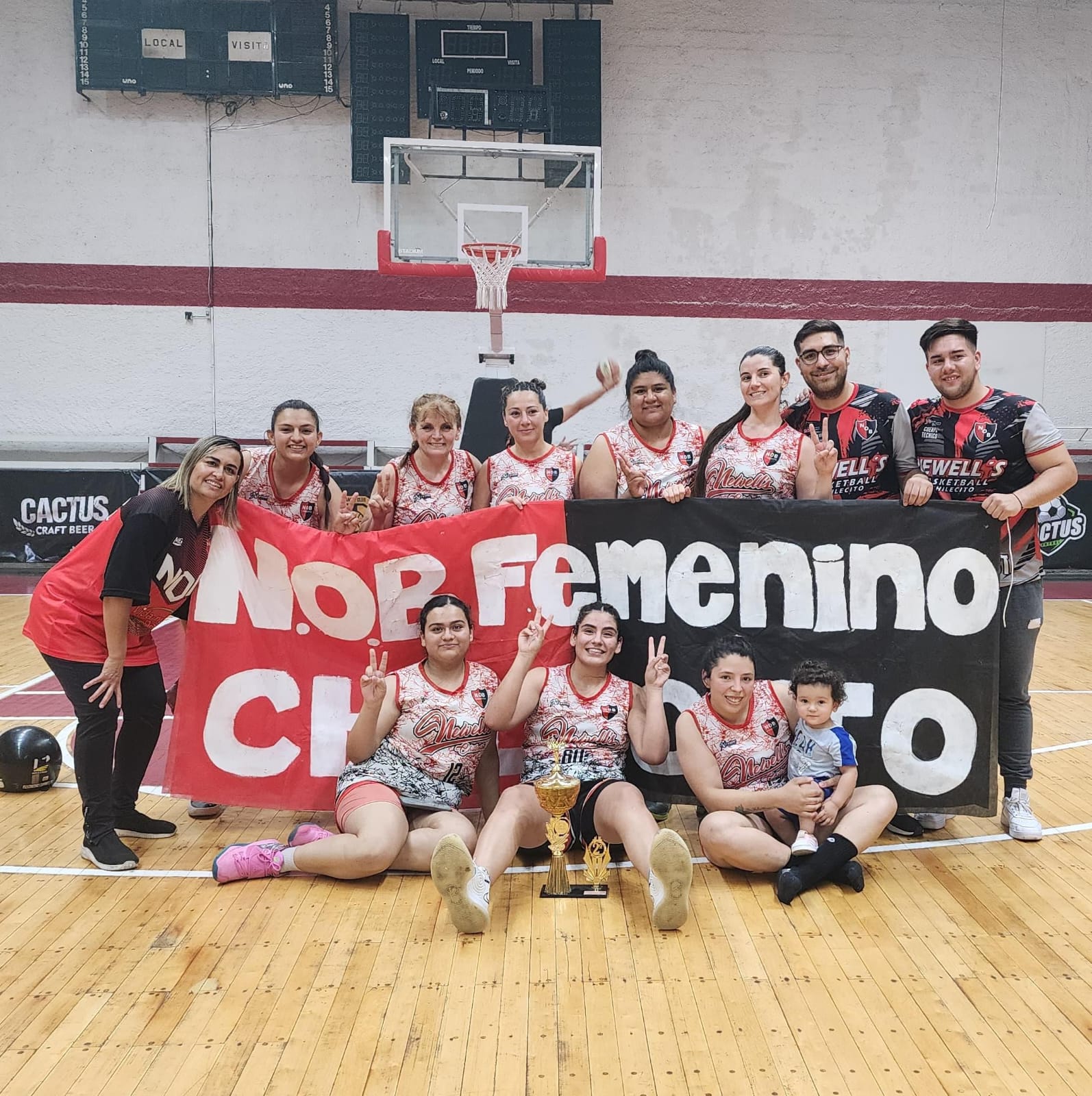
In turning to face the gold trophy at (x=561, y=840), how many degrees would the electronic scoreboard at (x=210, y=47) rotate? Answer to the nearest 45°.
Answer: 0° — it already faces it

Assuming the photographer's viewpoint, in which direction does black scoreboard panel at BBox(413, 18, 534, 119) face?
facing the viewer

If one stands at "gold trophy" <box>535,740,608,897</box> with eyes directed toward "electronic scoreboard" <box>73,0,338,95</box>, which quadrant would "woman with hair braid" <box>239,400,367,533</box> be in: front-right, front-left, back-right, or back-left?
front-left

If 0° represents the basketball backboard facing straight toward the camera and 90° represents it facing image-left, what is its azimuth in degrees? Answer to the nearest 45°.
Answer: approximately 0°

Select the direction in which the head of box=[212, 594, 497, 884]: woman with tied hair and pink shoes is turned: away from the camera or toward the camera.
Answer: toward the camera

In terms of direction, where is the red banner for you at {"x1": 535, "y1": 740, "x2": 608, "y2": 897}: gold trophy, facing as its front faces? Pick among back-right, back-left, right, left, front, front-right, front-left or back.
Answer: back-right

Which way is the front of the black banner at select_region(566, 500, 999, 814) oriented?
toward the camera

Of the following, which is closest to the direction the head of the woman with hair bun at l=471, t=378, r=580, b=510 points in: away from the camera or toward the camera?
toward the camera

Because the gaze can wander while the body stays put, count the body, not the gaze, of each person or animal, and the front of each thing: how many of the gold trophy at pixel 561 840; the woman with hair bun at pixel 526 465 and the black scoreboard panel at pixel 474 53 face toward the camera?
3

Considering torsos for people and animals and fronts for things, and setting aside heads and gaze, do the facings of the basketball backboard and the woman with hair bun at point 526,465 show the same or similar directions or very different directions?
same or similar directions

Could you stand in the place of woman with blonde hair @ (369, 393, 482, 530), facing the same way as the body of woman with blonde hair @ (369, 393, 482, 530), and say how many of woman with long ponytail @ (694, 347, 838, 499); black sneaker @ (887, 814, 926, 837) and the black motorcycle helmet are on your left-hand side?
2

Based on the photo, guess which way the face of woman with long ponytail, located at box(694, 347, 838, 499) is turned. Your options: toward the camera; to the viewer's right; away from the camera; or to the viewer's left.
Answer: toward the camera

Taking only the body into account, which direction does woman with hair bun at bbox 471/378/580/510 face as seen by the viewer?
toward the camera
